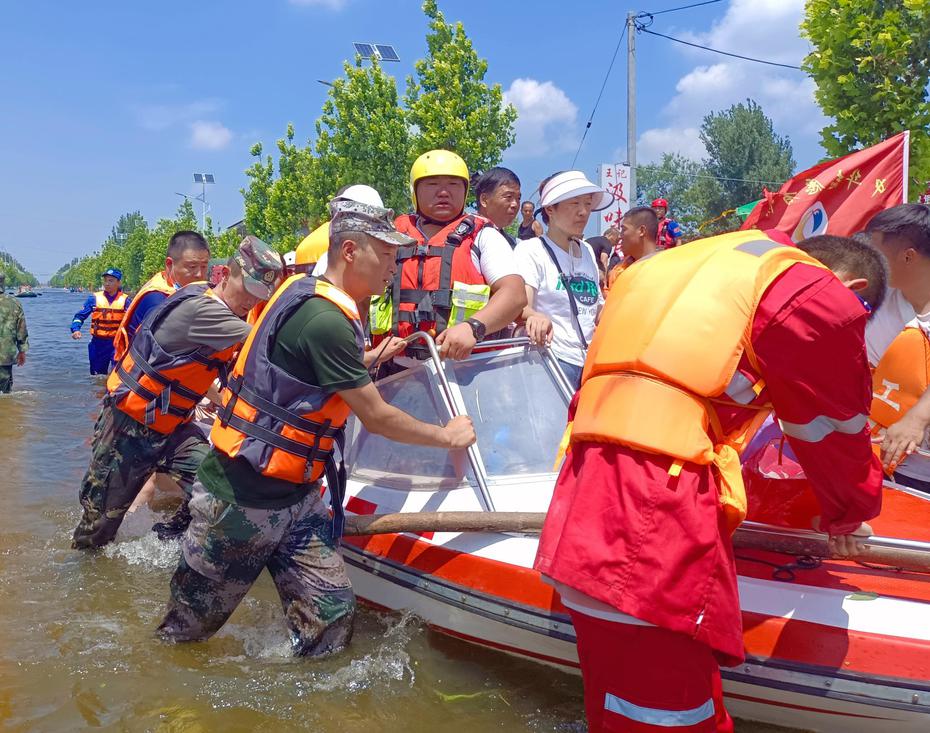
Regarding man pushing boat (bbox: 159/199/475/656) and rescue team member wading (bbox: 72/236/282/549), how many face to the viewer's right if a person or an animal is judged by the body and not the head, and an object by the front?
2

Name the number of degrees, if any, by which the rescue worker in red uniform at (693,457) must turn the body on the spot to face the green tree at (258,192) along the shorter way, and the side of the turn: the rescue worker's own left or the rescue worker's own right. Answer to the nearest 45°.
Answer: approximately 90° to the rescue worker's own left

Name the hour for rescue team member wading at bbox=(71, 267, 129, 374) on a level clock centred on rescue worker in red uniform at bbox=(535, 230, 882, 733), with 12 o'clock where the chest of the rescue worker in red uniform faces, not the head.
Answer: The rescue team member wading is roughly at 9 o'clock from the rescue worker in red uniform.

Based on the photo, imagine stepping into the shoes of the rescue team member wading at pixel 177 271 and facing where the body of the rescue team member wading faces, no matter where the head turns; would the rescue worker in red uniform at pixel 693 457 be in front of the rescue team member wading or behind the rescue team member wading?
in front

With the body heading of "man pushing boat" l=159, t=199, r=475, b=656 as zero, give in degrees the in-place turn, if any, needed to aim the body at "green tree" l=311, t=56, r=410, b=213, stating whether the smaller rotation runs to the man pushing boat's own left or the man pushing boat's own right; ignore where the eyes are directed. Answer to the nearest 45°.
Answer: approximately 90° to the man pushing boat's own left

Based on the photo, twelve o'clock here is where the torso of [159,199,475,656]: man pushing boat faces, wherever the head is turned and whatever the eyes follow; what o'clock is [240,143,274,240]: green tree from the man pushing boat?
The green tree is roughly at 9 o'clock from the man pushing boat.

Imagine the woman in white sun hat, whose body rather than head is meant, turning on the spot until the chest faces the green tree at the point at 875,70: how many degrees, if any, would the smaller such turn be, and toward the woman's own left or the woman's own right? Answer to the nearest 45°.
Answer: approximately 90° to the woman's own left

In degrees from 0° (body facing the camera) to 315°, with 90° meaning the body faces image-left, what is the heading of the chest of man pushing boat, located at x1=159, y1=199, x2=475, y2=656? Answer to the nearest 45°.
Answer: approximately 270°

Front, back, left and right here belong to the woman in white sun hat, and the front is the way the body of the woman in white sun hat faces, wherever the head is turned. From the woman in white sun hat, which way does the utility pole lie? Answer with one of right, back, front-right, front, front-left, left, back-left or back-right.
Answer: back-left

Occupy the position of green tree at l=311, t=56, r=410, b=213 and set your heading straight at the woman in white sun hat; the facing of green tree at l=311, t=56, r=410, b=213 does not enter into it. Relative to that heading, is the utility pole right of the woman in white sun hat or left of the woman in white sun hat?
left

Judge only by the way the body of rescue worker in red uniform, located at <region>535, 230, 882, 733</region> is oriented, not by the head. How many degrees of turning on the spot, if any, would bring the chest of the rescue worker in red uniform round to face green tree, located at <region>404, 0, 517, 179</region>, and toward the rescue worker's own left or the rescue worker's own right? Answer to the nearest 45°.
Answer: approximately 45° to the rescue worker's own left

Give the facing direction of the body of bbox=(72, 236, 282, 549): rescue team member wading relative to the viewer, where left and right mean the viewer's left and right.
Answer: facing to the right of the viewer

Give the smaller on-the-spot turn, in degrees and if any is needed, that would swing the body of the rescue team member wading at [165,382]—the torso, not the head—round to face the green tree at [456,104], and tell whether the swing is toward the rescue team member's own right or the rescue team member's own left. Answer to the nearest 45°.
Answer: approximately 45° to the rescue team member's own left

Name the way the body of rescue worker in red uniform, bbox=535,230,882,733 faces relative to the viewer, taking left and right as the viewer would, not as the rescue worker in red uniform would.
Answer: facing away from the viewer and to the right of the viewer

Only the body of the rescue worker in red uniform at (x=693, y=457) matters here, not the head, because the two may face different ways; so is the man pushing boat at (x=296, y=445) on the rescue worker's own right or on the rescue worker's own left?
on the rescue worker's own left
